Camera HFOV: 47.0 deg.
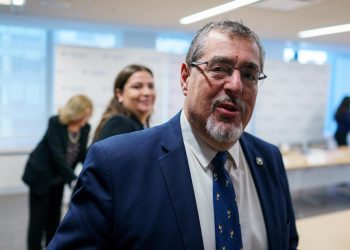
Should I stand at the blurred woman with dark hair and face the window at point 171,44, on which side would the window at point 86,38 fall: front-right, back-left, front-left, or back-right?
front-left

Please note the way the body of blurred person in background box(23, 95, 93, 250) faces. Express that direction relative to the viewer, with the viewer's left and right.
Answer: facing the viewer and to the right of the viewer

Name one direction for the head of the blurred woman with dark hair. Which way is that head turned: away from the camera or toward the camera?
toward the camera

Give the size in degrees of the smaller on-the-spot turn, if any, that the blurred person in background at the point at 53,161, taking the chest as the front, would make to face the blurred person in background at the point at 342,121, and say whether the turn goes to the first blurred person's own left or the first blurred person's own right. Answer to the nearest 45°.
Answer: approximately 90° to the first blurred person's own left

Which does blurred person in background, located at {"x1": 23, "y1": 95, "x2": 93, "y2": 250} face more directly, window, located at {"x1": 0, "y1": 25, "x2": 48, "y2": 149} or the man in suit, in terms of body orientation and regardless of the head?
the man in suit

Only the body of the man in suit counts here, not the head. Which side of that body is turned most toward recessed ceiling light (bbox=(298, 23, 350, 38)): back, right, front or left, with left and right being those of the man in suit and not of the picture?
left

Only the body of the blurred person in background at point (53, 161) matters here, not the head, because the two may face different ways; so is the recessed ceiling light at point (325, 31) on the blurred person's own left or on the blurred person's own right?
on the blurred person's own left

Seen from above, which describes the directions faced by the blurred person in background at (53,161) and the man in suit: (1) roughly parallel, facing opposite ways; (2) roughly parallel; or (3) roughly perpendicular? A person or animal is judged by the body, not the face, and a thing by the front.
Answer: roughly parallel

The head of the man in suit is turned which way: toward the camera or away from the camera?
toward the camera

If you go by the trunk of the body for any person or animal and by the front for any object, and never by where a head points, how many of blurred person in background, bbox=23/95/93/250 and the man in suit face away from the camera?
0

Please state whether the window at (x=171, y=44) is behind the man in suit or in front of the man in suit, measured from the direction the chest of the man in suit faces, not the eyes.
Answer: behind

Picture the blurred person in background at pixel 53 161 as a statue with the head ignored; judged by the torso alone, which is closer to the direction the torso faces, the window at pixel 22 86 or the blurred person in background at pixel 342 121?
the blurred person in background

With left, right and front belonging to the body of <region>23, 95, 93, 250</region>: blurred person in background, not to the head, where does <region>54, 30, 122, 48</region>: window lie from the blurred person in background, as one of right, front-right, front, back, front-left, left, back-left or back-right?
back-left

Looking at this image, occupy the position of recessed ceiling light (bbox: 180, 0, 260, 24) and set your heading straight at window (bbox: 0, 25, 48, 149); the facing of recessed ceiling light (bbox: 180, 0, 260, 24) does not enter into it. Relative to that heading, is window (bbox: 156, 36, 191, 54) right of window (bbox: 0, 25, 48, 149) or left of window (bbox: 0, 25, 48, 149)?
right
